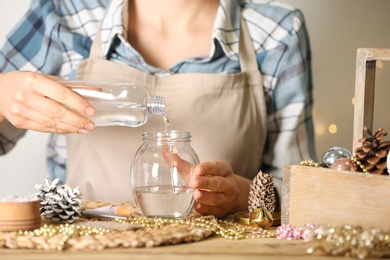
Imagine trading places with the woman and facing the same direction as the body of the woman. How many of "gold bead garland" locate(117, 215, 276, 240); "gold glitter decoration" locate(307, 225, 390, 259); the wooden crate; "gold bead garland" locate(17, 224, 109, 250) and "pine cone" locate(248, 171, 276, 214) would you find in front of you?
5

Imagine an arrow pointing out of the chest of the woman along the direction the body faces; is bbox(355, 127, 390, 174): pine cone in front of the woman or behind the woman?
in front

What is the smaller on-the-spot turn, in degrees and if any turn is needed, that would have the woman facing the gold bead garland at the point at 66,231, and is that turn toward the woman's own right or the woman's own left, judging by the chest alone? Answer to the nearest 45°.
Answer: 0° — they already face it

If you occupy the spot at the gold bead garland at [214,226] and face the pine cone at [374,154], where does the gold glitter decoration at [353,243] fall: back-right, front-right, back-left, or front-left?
front-right

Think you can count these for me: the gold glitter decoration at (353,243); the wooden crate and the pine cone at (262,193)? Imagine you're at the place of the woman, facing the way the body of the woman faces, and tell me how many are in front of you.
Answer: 3

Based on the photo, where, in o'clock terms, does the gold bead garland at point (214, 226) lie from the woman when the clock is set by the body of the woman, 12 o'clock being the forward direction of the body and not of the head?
The gold bead garland is roughly at 12 o'clock from the woman.

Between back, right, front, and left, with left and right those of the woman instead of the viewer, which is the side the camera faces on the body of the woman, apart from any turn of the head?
front

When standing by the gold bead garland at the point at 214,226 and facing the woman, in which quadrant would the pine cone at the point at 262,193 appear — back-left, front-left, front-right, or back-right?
front-right

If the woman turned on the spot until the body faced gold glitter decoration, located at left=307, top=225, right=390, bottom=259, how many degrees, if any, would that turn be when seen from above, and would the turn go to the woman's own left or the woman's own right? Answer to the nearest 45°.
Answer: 0° — they already face it

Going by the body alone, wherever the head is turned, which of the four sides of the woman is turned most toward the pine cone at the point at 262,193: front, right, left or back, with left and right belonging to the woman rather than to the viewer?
front

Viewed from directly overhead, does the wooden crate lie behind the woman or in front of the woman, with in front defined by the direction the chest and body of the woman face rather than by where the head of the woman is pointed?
in front
